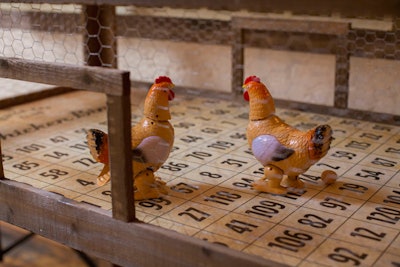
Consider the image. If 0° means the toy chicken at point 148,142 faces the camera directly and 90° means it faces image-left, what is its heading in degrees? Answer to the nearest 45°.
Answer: approximately 270°

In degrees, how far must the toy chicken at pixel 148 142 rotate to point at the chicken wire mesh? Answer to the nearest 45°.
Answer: approximately 90° to its left
